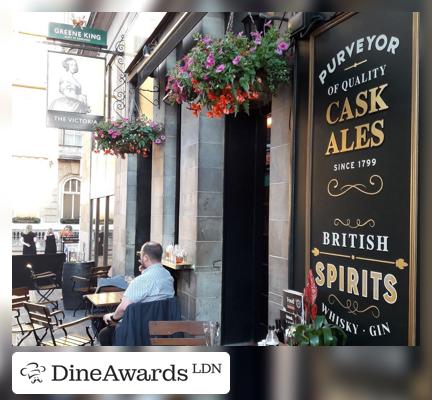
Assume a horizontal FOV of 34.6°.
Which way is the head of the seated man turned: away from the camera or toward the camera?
away from the camera

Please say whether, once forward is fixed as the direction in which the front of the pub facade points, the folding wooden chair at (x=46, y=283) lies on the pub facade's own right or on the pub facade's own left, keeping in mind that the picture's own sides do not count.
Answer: on the pub facade's own right

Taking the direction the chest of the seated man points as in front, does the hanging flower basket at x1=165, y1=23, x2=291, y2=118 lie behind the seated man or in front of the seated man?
behind

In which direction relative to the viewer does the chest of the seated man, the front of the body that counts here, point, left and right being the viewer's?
facing away from the viewer and to the left of the viewer

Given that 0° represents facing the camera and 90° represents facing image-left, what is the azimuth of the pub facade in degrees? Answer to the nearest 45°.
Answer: approximately 45°

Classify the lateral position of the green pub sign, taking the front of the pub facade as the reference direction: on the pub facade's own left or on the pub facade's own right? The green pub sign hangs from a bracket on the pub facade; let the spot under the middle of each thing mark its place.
on the pub facade's own right

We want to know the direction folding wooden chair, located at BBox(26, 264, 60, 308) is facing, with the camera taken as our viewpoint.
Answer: facing to the right of the viewer

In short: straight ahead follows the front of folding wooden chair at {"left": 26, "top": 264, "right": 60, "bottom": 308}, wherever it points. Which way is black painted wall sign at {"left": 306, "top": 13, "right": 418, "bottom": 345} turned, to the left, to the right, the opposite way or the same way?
the opposite way

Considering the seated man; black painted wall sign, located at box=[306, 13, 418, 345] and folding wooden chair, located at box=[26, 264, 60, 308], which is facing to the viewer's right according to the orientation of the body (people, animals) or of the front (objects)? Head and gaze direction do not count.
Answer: the folding wooden chair
